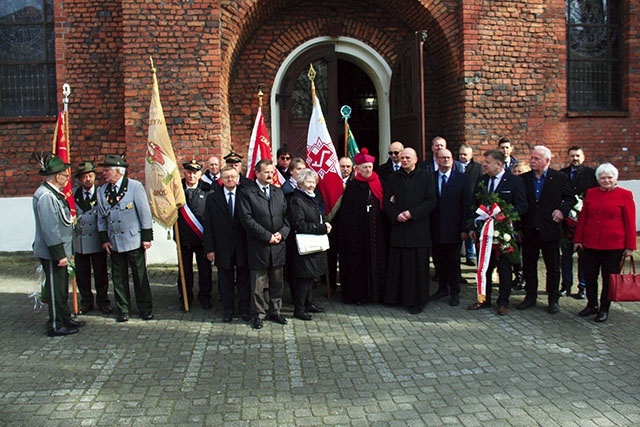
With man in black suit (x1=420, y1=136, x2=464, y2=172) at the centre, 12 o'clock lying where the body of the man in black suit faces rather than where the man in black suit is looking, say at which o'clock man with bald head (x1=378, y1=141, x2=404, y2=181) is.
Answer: The man with bald head is roughly at 2 o'clock from the man in black suit.

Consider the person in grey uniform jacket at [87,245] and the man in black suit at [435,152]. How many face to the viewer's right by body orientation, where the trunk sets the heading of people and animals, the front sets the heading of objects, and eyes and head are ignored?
0

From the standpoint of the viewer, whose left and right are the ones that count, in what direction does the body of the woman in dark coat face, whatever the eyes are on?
facing the viewer and to the right of the viewer

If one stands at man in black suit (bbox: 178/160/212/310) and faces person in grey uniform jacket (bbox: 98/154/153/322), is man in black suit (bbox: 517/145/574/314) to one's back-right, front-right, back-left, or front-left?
back-left

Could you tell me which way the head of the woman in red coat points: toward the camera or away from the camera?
toward the camera

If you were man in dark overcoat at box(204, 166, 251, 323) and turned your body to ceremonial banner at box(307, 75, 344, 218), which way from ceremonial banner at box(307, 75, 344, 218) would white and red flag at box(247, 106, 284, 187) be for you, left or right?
left

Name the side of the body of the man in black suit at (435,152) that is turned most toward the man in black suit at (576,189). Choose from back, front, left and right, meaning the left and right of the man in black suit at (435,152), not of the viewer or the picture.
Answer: left

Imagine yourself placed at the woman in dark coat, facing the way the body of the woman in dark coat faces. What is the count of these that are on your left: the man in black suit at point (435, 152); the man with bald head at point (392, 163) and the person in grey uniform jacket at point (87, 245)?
2

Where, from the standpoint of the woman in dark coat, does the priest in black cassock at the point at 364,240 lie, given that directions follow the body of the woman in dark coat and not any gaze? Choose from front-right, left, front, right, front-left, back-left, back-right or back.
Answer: left

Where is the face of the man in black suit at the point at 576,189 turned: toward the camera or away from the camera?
toward the camera

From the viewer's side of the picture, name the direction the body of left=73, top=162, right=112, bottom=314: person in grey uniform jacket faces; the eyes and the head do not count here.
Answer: toward the camera
